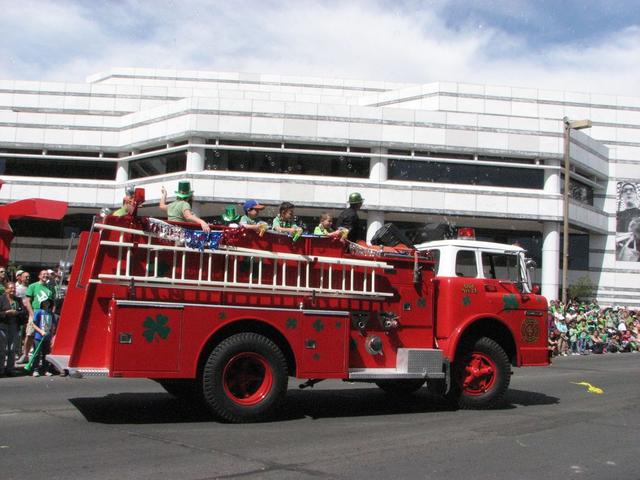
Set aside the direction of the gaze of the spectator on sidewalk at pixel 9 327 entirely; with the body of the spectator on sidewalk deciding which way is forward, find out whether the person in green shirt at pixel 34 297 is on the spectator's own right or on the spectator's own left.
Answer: on the spectator's own left

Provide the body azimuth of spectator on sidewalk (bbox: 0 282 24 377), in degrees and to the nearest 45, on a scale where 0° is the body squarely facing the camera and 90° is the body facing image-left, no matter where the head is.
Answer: approximately 315°

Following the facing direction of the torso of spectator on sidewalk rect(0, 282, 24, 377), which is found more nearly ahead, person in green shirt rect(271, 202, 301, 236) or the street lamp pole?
the person in green shirt

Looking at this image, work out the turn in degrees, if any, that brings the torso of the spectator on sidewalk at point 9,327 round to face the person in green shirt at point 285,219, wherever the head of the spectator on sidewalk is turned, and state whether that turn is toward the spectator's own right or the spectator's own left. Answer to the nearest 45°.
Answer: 0° — they already face them

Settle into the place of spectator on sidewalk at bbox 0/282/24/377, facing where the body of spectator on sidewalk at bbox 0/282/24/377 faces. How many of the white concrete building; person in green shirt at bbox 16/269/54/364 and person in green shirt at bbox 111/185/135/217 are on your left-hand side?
2

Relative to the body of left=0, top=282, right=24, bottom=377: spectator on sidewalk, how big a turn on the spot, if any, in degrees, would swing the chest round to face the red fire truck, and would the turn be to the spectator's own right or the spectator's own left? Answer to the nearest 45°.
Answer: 0° — they already face it

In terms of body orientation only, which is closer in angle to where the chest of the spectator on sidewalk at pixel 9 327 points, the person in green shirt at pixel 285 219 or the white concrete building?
the person in green shirt

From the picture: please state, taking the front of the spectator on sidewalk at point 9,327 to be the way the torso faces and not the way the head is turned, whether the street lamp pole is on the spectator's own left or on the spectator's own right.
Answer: on the spectator's own left
